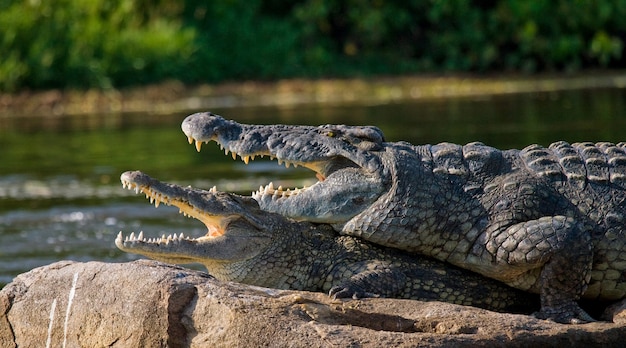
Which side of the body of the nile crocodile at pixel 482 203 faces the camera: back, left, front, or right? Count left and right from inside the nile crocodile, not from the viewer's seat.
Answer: left

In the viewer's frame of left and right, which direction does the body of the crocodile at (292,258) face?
facing to the left of the viewer

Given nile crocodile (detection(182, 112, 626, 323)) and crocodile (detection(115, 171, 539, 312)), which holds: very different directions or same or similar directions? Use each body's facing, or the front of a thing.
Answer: same or similar directions
